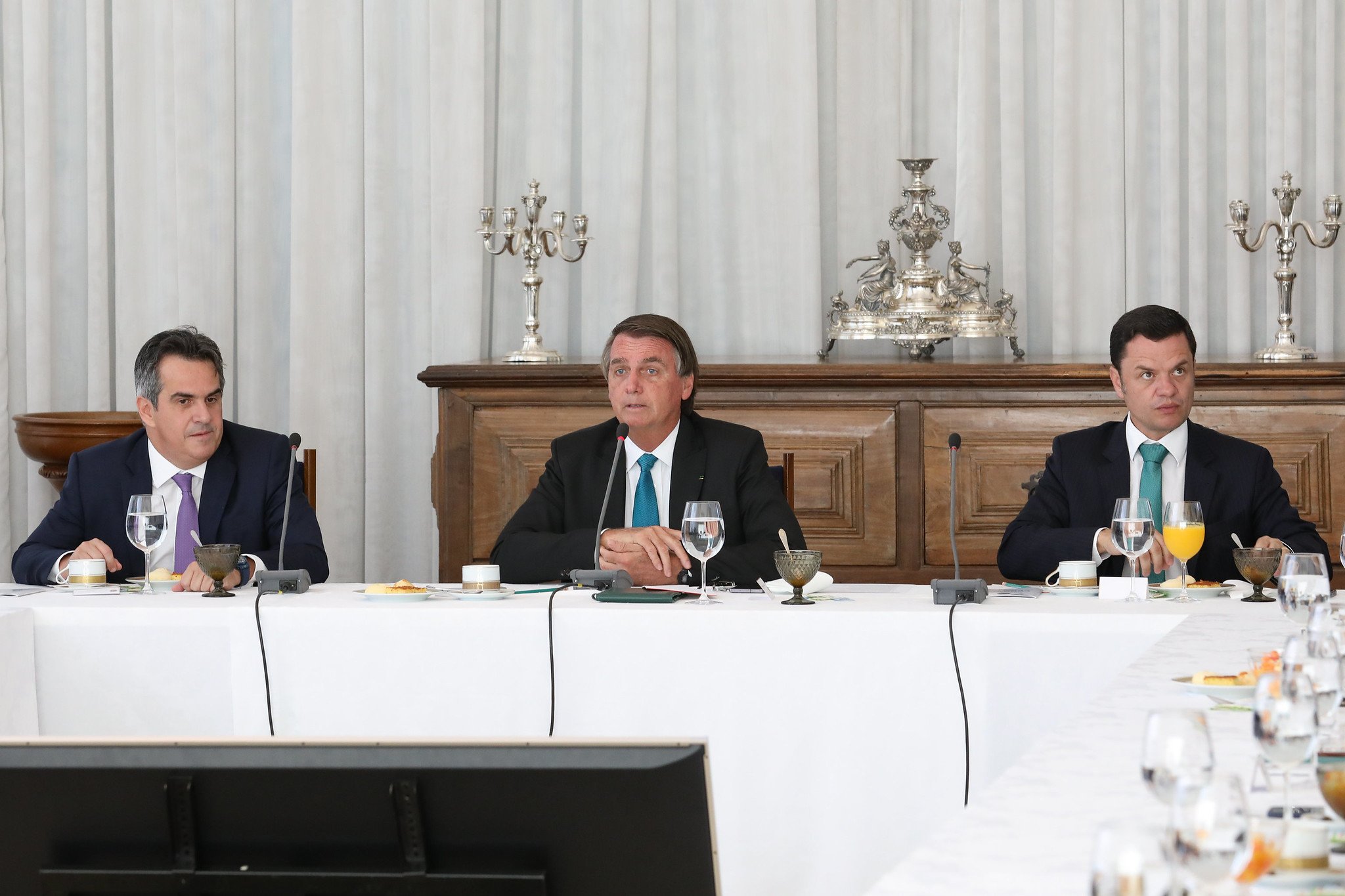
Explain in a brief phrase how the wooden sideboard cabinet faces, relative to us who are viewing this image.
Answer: facing the viewer

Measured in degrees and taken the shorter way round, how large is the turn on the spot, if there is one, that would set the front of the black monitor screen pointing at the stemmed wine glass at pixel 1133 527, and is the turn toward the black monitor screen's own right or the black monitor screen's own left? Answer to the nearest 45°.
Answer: approximately 45° to the black monitor screen's own right

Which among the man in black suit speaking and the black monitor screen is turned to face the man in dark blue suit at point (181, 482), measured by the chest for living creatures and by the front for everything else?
the black monitor screen

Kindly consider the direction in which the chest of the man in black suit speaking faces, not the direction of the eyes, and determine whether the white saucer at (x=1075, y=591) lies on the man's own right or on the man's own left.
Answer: on the man's own left

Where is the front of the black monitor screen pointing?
away from the camera

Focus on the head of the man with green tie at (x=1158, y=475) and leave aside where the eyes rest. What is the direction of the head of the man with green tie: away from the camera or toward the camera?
toward the camera

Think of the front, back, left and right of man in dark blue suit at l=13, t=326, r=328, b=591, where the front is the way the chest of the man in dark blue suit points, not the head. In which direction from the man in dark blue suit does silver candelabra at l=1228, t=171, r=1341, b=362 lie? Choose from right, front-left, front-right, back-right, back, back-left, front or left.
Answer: left

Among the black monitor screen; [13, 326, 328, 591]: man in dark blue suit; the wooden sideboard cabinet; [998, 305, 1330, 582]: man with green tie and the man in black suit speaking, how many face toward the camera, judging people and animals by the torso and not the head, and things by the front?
4

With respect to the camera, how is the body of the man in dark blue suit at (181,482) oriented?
toward the camera

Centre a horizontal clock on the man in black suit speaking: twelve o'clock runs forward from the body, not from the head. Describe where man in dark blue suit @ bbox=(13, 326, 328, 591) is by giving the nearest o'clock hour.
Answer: The man in dark blue suit is roughly at 3 o'clock from the man in black suit speaking.

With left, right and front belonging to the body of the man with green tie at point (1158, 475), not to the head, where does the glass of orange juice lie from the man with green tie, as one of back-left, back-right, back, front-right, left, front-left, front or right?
front

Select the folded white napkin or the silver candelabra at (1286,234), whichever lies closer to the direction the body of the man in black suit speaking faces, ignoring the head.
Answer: the folded white napkin

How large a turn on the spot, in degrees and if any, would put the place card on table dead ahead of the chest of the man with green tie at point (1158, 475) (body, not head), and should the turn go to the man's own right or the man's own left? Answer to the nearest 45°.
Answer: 0° — they already face it

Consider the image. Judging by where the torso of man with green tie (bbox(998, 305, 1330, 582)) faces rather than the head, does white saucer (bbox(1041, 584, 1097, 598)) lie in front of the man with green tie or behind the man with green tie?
in front

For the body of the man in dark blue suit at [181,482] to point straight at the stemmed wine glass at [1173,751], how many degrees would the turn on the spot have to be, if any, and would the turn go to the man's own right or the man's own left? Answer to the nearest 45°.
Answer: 0° — they already face it

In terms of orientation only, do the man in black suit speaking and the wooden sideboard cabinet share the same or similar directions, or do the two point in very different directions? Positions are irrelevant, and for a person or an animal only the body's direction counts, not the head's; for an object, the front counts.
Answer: same or similar directions
